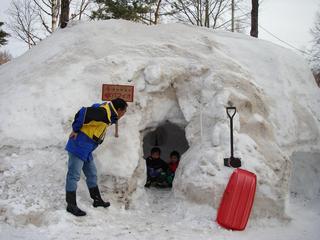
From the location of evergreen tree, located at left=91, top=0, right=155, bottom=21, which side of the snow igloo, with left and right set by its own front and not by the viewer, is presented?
back

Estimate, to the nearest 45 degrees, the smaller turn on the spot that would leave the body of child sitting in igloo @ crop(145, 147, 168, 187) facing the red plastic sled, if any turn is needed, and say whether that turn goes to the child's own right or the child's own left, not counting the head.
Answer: approximately 45° to the child's own left

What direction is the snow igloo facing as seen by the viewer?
toward the camera

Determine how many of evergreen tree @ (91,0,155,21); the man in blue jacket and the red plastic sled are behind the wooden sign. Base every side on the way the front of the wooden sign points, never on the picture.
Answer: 1

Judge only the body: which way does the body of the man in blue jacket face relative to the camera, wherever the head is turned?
to the viewer's right

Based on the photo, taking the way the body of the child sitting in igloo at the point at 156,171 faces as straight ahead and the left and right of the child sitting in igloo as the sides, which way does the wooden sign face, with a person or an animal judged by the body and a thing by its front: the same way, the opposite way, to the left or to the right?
the same way

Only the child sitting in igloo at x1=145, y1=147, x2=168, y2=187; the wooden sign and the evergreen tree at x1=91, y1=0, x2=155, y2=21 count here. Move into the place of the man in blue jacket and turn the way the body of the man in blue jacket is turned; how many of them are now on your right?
0

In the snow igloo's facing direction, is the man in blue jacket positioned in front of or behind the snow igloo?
in front

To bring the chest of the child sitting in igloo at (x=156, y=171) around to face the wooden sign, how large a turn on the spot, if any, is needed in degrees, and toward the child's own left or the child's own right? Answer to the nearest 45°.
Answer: approximately 45° to the child's own right

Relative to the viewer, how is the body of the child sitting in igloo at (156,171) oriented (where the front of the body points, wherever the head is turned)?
toward the camera

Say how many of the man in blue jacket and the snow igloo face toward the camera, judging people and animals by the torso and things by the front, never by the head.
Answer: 1

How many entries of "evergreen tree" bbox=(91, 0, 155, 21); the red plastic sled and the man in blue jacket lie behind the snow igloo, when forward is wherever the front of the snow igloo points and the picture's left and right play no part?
1

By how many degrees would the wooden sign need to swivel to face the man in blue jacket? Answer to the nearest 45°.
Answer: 0° — it already faces them

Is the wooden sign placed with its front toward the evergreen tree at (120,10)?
no

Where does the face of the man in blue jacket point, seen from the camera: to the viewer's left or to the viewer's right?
to the viewer's right

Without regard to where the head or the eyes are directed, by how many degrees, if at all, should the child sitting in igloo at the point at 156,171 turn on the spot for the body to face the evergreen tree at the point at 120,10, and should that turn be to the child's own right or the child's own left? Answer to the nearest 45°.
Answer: approximately 180°
